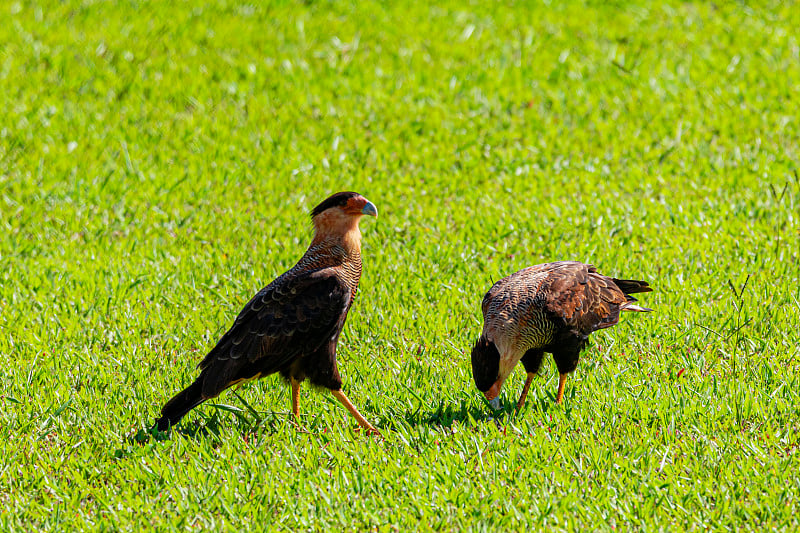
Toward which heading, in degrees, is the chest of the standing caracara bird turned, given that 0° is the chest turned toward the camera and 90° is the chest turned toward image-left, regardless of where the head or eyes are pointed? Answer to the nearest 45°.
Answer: approximately 270°
